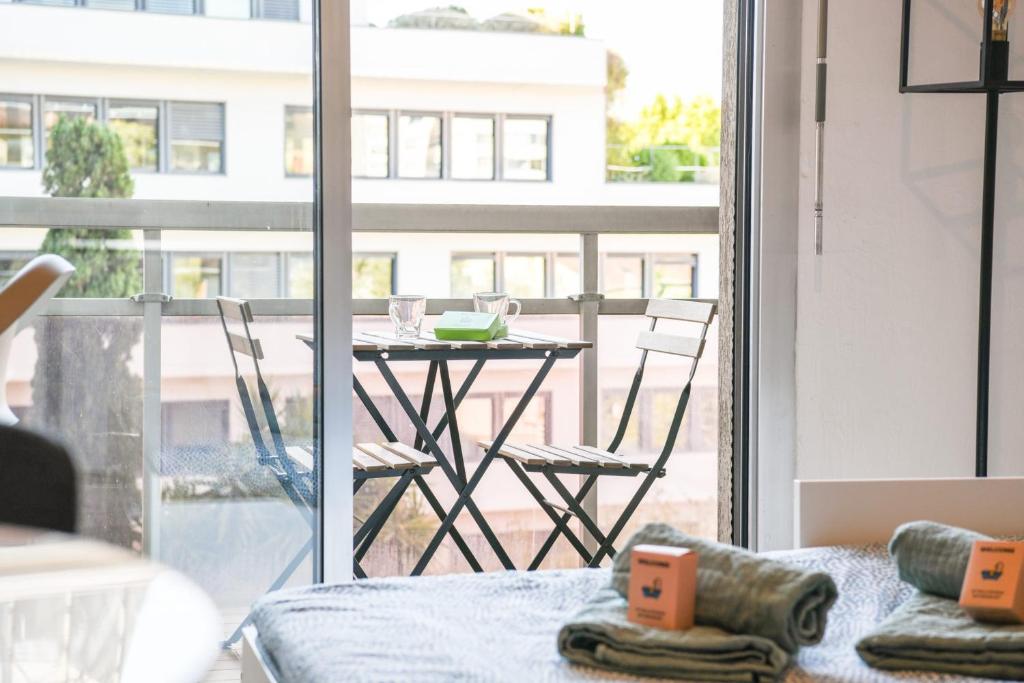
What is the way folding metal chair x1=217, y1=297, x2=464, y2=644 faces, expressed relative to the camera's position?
facing to the right of the viewer

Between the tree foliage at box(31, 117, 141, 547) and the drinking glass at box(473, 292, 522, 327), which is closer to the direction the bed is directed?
the tree foliage

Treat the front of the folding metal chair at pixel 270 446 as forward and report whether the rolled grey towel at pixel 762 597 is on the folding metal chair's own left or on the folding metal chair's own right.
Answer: on the folding metal chair's own right

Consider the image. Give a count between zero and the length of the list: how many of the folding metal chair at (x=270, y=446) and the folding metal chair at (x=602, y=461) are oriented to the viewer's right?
1

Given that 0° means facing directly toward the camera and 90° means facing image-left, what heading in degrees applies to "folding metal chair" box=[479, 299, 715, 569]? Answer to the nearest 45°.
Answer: approximately 45°

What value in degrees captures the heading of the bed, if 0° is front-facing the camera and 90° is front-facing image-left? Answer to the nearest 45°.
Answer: approximately 45°

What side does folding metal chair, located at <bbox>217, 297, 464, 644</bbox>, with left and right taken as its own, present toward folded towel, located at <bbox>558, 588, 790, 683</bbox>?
right

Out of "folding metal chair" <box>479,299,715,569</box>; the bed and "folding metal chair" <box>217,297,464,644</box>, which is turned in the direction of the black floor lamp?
"folding metal chair" <box>217,297,464,644</box>

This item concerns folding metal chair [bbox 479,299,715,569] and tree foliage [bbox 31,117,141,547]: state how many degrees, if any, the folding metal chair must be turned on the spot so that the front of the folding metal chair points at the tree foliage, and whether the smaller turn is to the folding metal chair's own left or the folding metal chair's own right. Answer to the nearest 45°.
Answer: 0° — it already faces it

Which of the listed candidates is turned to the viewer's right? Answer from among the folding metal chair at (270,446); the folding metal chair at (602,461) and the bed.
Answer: the folding metal chair at (270,446)

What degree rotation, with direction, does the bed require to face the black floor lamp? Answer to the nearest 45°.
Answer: approximately 180°

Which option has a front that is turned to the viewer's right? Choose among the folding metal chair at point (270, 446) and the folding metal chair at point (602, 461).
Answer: the folding metal chair at point (270, 446)
